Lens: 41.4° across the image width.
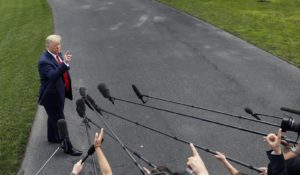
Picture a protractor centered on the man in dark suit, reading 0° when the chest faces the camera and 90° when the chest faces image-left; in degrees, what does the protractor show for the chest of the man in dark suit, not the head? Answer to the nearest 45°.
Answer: approximately 315°
